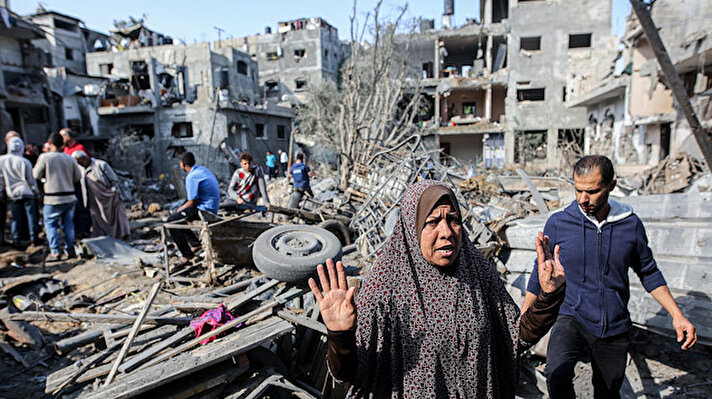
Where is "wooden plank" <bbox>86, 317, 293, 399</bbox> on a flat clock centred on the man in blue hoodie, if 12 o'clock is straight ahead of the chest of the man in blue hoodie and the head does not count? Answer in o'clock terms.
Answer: The wooden plank is roughly at 2 o'clock from the man in blue hoodie.

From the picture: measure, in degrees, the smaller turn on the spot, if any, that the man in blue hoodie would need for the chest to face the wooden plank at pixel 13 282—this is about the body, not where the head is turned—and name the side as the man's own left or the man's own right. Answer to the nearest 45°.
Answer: approximately 90° to the man's own right

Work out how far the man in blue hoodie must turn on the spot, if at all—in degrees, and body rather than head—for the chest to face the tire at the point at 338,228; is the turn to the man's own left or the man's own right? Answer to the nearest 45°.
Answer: approximately 135° to the man's own right

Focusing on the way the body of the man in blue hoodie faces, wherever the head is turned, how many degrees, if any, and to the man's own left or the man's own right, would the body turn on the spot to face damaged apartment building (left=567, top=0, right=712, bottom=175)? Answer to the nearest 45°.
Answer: approximately 180°

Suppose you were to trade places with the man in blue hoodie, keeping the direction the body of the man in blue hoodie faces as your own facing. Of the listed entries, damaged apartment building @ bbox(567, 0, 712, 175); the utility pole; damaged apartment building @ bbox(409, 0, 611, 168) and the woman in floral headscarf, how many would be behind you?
3

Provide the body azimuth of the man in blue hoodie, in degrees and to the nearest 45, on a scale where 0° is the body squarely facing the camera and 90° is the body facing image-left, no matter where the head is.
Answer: approximately 0°

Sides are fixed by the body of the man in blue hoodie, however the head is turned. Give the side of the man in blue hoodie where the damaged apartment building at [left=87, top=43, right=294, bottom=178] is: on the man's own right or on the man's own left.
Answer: on the man's own right

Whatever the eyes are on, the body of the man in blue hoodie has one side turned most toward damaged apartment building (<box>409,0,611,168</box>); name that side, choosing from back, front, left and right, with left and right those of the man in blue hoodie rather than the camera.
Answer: back
